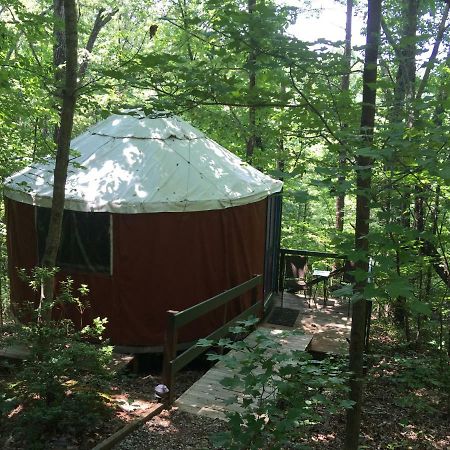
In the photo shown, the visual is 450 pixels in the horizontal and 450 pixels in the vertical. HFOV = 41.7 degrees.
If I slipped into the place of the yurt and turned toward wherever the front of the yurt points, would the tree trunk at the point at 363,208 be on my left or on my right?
on my right

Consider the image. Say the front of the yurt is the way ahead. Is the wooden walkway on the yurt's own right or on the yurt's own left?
on the yurt's own right

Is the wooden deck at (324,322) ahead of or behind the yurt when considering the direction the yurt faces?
ahead

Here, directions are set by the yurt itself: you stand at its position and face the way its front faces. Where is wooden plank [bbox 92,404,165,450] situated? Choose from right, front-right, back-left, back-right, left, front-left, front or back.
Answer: right

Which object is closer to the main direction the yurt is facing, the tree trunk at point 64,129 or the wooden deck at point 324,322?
the wooden deck

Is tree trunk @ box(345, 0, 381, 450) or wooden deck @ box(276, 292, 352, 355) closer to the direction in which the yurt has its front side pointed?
the wooden deck

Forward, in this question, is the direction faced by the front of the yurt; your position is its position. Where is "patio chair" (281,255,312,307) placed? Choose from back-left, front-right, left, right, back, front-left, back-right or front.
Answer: front-left

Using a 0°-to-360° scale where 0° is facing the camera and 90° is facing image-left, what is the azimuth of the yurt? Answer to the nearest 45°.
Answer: approximately 270°

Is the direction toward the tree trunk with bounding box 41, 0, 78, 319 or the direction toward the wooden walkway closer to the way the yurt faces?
the wooden walkway

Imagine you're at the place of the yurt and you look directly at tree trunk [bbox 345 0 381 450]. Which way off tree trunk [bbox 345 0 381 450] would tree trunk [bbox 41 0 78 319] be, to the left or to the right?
right
